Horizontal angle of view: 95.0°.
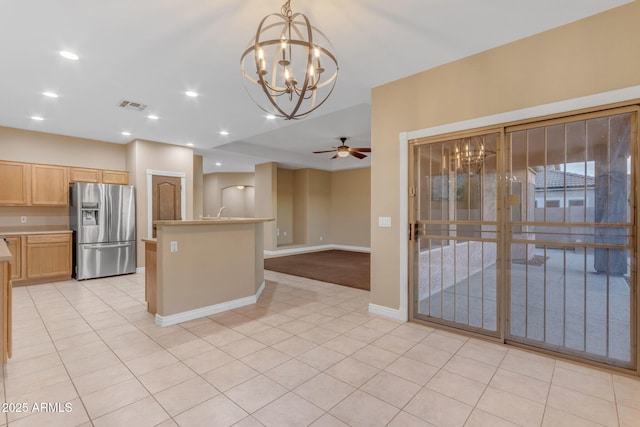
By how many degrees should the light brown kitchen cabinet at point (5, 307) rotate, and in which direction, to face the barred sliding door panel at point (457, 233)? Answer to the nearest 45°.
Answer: approximately 45° to its right

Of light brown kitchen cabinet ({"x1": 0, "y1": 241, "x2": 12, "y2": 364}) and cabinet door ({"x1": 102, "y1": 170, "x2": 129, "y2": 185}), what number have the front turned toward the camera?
1

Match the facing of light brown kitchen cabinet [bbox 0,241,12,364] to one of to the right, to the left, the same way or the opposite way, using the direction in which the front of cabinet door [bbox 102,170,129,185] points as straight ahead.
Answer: to the left

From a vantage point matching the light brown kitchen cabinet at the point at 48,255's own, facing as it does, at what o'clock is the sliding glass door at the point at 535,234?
The sliding glass door is roughly at 11 o'clock from the light brown kitchen cabinet.

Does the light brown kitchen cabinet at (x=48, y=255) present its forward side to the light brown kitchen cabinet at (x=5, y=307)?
yes

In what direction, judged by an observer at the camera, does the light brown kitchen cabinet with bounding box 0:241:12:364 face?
facing to the right of the viewer

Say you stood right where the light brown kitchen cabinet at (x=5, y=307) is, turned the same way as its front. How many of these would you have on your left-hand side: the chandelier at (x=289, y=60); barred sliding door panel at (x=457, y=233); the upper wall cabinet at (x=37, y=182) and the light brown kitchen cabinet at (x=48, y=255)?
2

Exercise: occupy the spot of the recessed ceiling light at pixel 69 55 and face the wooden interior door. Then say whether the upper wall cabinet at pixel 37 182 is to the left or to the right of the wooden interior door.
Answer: left
